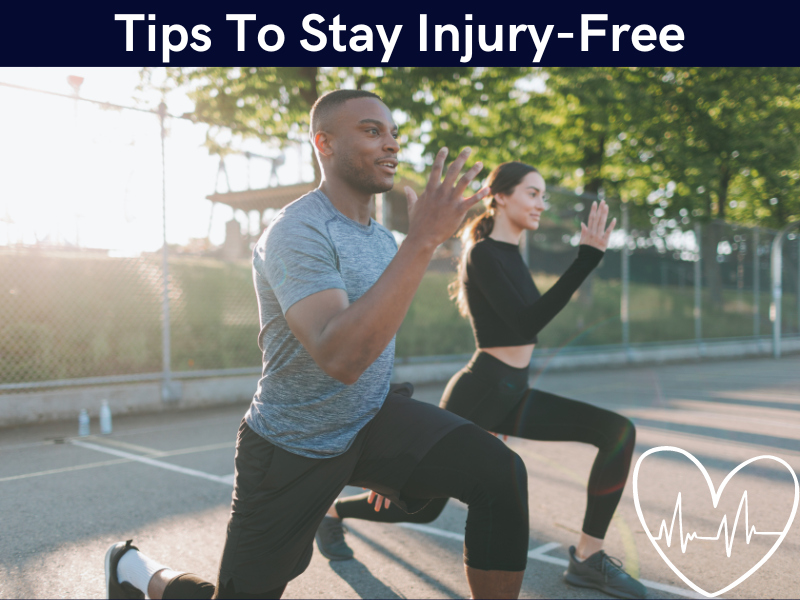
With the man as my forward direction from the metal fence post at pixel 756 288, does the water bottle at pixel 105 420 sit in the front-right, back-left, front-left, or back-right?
front-right

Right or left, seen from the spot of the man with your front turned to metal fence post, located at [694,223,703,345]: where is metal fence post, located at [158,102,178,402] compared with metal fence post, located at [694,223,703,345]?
left

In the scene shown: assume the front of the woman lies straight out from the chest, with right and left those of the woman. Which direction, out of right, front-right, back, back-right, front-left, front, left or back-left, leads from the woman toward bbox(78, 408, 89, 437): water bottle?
back-left

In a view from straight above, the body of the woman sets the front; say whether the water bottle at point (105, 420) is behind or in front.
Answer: behind

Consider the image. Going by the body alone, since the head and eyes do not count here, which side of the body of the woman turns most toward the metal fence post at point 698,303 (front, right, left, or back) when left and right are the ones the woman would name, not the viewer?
left

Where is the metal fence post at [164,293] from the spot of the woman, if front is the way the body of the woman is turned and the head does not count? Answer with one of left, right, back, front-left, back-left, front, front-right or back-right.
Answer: back-left

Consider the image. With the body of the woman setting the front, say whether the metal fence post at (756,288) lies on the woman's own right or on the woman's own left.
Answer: on the woman's own left

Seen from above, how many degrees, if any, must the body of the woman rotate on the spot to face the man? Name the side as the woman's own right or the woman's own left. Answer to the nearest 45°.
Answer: approximately 135° to the woman's own right

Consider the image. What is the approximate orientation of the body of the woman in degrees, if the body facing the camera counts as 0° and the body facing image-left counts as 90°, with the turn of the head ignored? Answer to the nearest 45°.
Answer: approximately 270°

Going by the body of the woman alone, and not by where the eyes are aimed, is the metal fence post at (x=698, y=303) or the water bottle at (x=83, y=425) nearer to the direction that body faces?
the metal fence post
